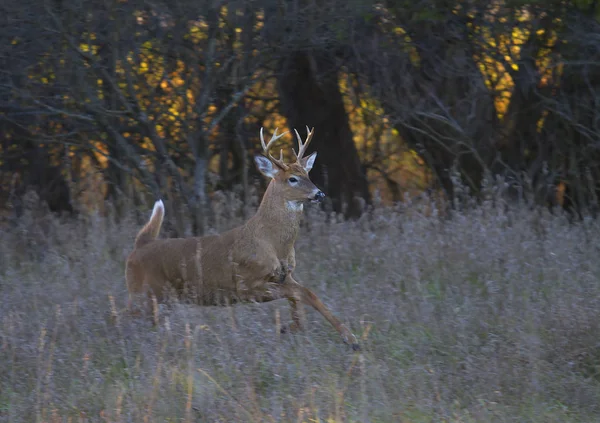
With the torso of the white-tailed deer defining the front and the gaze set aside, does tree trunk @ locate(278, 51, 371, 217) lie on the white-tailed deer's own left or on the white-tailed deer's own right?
on the white-tailed deer's own left

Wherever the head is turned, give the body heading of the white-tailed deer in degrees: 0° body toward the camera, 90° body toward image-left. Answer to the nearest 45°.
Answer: approximately 270°
